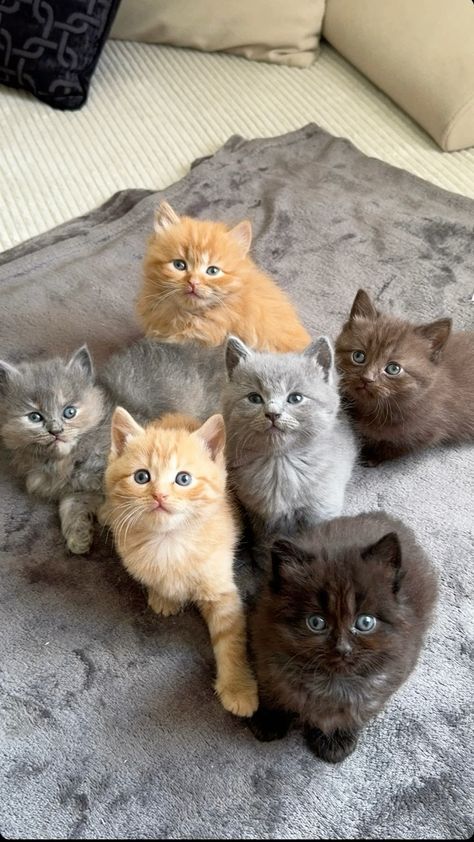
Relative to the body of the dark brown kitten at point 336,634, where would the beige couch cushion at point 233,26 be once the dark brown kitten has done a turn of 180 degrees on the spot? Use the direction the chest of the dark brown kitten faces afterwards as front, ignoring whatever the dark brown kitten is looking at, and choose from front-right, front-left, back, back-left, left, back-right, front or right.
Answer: front-left

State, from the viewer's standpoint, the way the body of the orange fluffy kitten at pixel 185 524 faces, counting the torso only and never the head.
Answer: toward the camera

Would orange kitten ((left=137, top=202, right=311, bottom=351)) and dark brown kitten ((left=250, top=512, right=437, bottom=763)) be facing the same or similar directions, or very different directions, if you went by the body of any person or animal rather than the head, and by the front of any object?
same or similar directions

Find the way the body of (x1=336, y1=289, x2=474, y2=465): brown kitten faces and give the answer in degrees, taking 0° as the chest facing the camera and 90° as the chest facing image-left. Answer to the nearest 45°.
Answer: approximately 45°

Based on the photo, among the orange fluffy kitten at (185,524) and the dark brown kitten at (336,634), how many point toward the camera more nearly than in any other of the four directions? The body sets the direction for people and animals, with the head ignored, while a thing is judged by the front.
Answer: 2

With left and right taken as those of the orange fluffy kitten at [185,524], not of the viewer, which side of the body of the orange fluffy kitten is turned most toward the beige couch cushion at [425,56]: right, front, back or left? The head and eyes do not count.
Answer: back

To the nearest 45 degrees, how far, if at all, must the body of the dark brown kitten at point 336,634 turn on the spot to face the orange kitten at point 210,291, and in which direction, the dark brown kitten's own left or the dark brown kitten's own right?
approximately 135° to the dark brown kitten's own right

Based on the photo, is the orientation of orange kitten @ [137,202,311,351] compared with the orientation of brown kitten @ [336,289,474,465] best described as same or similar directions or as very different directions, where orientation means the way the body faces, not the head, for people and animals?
same or similar directions
